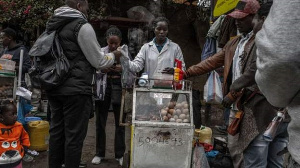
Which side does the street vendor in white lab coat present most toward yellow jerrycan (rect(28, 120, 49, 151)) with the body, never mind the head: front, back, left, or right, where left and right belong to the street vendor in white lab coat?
right

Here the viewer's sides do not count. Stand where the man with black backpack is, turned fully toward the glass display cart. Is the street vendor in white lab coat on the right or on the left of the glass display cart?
left

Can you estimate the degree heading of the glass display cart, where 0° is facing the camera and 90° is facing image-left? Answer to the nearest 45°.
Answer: approximately 0°

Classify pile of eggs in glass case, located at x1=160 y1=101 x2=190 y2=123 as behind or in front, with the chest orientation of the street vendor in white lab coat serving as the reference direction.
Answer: in front

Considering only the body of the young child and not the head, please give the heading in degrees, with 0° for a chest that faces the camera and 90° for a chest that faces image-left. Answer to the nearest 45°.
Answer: approximately 0°

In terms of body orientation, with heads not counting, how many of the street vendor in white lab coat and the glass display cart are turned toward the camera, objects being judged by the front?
2

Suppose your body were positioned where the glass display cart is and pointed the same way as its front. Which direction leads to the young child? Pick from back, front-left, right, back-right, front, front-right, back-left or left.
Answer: right

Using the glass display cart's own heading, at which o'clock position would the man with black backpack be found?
The man with black backpack is roughly at 3 o'clock from the glass display cart.

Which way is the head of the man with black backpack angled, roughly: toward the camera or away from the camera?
away from the camera

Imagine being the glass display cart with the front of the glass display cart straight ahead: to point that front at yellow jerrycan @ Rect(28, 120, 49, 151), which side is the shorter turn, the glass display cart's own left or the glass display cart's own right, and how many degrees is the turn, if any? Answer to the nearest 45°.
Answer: approximately 135° to the glass display cart's own right

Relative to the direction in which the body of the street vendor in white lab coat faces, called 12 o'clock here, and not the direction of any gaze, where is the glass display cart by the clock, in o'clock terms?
The glass display cart is roughly at 12 o'clock from the street vendor in white lab coat.
